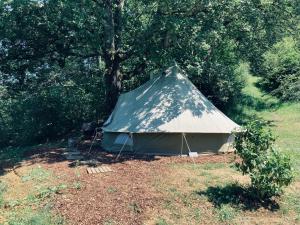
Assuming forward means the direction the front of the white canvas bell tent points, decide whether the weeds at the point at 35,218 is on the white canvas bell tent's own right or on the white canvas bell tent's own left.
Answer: on the white canvas bell tent's own left

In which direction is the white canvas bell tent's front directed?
to the viewer's left

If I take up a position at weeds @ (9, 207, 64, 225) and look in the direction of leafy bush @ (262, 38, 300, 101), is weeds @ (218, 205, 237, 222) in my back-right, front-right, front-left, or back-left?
front-right

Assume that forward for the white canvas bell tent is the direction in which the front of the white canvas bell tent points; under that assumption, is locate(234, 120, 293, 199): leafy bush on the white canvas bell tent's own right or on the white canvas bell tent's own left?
on the white canvas bell tent's own left

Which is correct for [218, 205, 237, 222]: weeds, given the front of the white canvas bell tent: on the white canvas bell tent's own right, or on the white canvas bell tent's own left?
on the white canvas bell tent's own left

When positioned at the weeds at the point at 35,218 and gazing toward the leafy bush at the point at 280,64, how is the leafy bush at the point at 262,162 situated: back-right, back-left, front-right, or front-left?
front-right

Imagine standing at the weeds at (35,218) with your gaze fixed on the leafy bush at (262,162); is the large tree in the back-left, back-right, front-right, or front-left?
front-left
